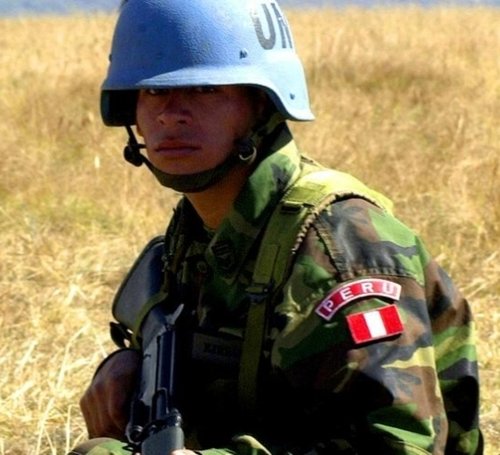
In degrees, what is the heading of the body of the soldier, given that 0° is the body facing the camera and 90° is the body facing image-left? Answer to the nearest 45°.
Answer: approximately 45°
